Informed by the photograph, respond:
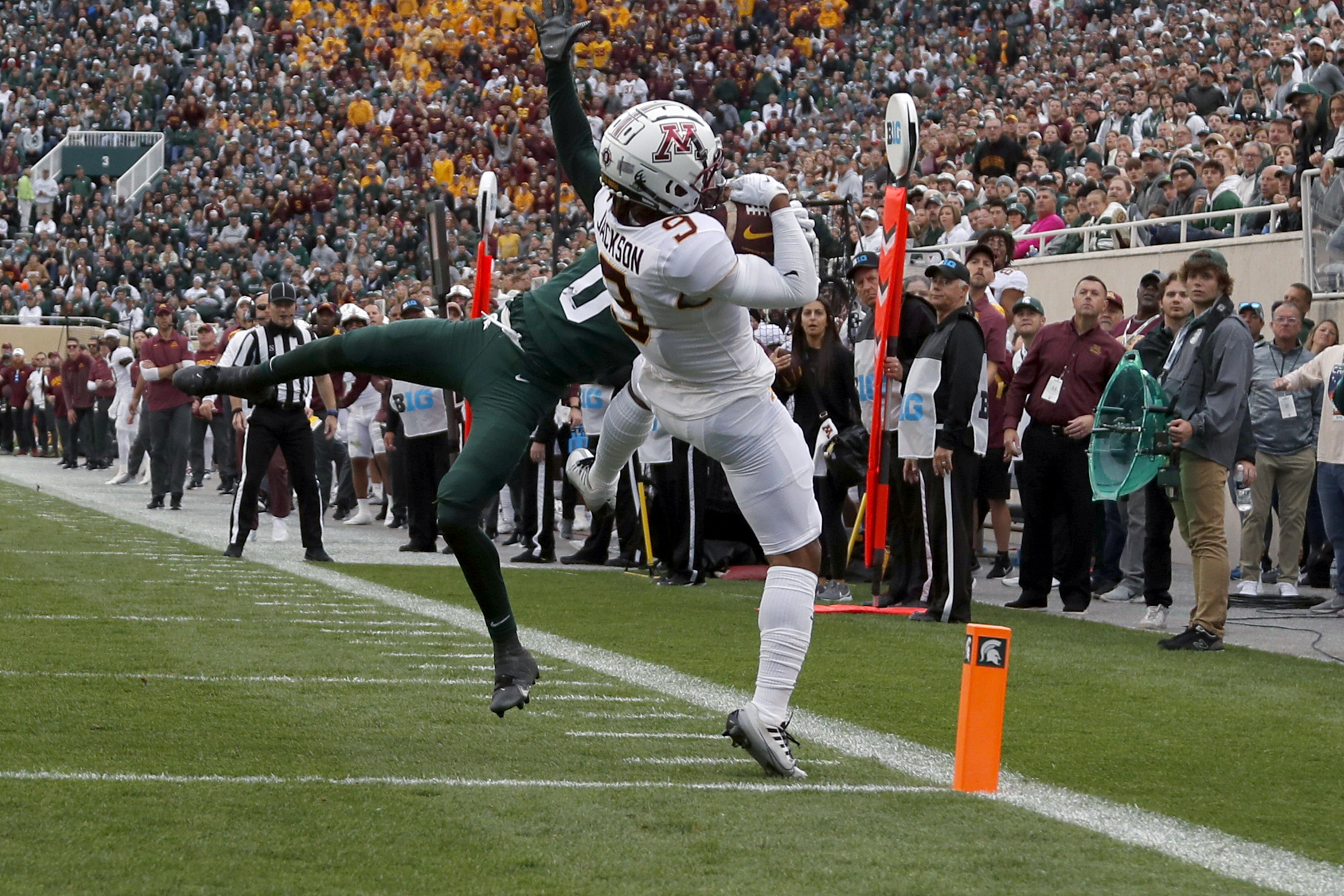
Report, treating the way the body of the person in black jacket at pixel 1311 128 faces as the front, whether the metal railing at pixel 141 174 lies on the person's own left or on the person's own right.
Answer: on the person's own right

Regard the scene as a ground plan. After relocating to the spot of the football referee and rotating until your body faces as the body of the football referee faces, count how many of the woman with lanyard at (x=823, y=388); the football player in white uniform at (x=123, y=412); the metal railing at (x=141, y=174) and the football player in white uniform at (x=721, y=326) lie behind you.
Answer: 2

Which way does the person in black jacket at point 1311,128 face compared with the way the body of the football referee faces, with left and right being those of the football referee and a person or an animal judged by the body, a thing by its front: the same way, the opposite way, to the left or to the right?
to the right

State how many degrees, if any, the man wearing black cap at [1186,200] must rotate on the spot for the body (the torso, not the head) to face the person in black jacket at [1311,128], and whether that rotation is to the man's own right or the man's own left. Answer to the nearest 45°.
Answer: approximately 90° to the man's own left

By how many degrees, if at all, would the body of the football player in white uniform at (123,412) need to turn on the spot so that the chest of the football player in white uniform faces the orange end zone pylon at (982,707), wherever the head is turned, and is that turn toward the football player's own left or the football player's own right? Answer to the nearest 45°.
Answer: approximately 90° to the football player's own left

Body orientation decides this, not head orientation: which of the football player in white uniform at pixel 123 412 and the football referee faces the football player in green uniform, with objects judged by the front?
the football referee

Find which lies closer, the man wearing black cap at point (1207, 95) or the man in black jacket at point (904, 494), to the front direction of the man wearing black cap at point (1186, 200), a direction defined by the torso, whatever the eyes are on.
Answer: the man in black jacket

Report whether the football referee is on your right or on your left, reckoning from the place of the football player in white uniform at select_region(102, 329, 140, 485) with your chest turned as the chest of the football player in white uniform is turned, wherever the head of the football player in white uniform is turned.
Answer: on your left

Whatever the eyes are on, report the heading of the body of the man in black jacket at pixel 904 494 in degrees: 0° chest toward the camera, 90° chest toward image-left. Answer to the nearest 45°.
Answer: approximately 45°

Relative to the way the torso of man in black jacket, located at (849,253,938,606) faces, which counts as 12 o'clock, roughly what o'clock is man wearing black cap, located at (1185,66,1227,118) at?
The man wearing black cap is roughly at 5 o'clock from the man in black jacket.
